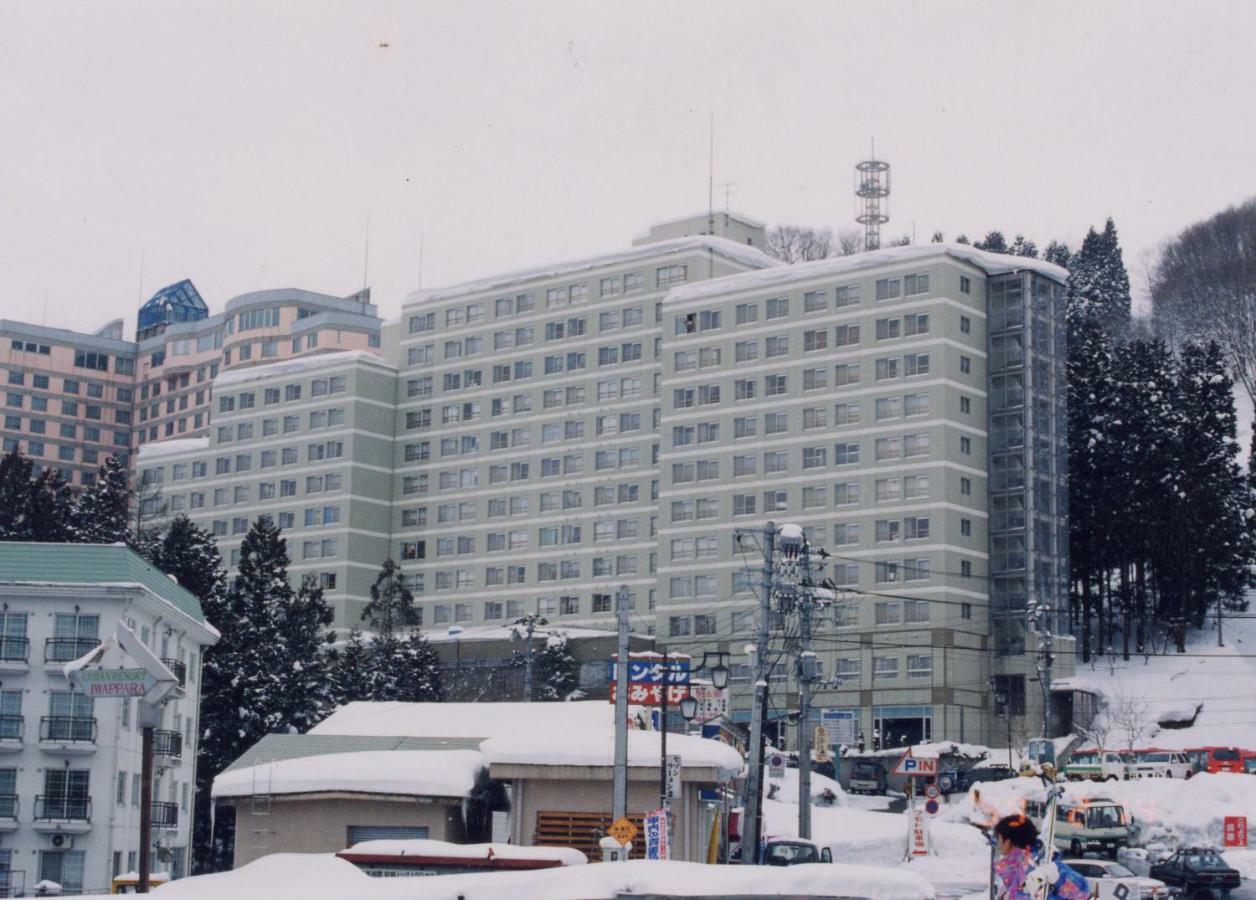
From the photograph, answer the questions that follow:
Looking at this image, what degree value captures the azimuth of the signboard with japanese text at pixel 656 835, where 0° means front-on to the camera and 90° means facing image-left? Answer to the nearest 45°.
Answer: approximately 0°

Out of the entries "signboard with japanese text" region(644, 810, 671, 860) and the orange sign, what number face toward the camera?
2

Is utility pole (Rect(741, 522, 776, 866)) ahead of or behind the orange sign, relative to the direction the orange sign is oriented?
behind

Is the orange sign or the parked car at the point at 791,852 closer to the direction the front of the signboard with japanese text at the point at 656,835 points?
the orange sign

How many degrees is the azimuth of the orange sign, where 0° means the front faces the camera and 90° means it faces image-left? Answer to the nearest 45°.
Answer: approximately 0°

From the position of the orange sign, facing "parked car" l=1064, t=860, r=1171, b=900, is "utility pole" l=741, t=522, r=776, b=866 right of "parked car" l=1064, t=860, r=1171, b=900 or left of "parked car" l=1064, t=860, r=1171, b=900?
left

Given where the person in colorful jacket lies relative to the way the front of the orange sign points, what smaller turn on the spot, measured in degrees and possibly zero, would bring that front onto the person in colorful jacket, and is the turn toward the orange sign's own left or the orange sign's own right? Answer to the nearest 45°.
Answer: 0° — it already faces them
